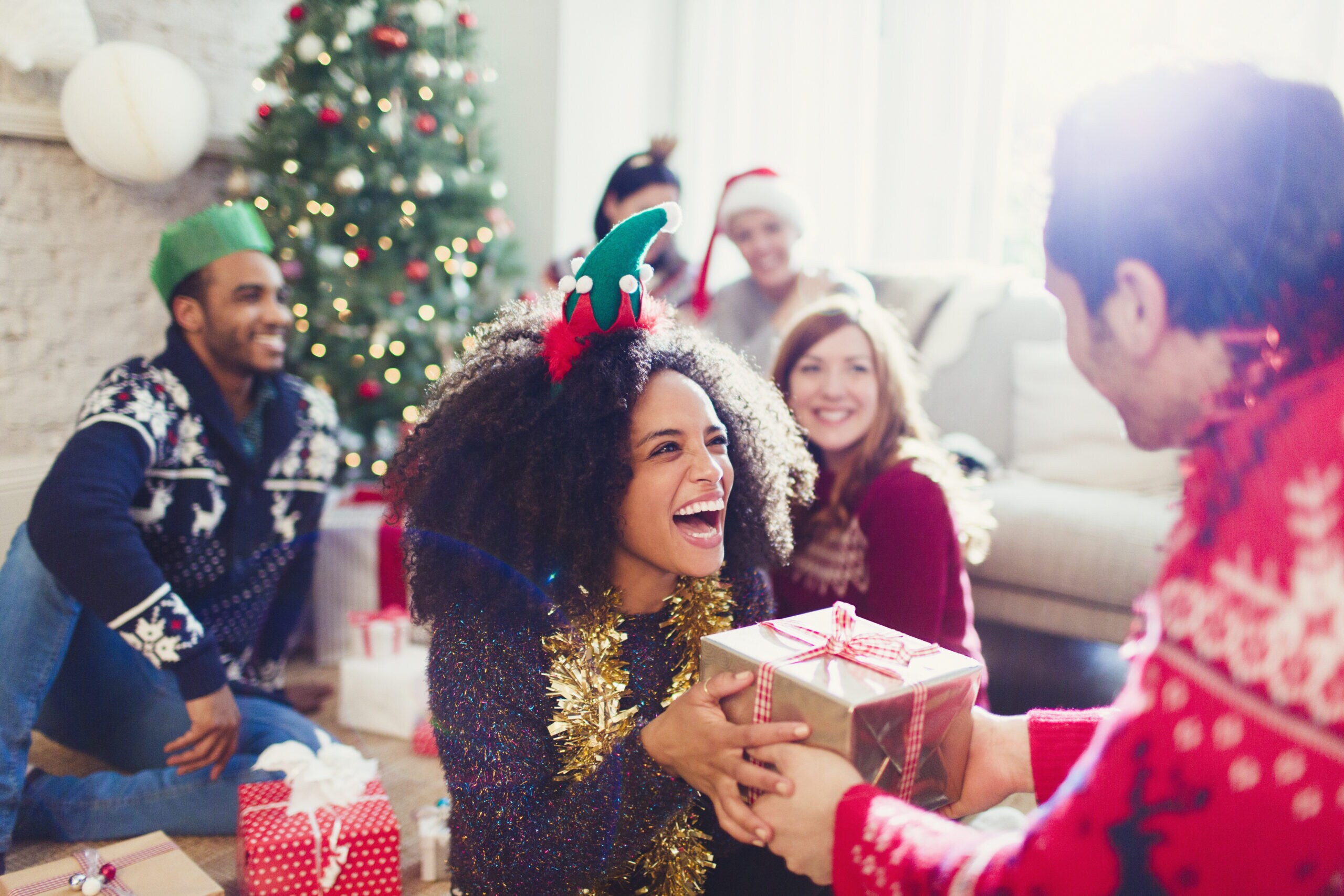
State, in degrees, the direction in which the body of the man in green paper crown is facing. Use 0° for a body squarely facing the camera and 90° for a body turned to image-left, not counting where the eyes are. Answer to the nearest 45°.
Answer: approximately 315°

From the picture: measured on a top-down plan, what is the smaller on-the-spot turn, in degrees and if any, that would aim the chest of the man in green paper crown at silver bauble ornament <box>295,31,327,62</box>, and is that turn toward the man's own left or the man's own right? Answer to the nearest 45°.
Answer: approximately 135° to the man's own left

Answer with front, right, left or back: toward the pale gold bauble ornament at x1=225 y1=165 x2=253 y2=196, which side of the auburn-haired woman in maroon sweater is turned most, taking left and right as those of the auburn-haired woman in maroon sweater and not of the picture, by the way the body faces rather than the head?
right

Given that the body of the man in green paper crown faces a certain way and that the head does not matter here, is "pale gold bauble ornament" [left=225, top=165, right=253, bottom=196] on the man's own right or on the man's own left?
on the man's own left

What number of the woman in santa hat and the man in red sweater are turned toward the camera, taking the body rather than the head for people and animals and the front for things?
1

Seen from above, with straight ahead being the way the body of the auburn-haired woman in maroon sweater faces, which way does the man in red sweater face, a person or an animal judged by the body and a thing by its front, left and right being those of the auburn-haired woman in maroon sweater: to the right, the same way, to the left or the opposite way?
to the right

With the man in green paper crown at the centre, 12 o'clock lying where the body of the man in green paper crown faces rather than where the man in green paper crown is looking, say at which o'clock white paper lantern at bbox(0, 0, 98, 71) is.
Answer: The white paper lantern is roughly at 7 o'clock from the man in green paper crown.

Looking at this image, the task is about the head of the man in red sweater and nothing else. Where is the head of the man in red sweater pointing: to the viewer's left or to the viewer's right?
to the viewer's left

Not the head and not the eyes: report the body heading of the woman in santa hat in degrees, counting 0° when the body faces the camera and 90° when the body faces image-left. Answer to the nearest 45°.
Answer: approximately 0°

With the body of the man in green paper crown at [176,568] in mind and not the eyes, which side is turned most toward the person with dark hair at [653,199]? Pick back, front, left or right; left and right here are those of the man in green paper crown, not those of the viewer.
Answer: left
